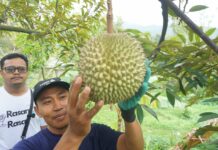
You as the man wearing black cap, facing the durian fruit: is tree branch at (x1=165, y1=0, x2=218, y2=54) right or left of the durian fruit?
left

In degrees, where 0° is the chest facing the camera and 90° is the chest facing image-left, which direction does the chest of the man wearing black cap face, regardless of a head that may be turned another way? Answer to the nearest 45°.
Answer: approximately 0°

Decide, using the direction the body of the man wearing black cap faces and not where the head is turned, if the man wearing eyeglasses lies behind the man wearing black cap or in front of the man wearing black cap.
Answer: behind

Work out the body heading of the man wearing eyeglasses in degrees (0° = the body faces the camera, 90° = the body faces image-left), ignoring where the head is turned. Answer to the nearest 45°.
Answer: approximately 0°

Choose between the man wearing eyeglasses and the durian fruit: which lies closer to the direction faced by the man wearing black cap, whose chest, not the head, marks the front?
the durian fruit

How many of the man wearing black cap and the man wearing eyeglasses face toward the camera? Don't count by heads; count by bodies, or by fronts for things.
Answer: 2
